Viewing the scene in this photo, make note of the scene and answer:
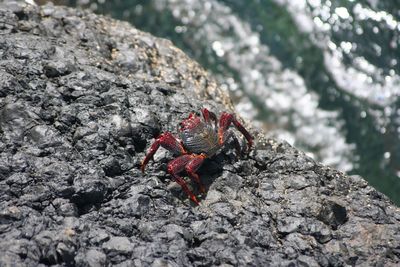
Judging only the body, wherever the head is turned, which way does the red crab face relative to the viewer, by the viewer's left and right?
facing away from the viewer and to the left of the viewer
